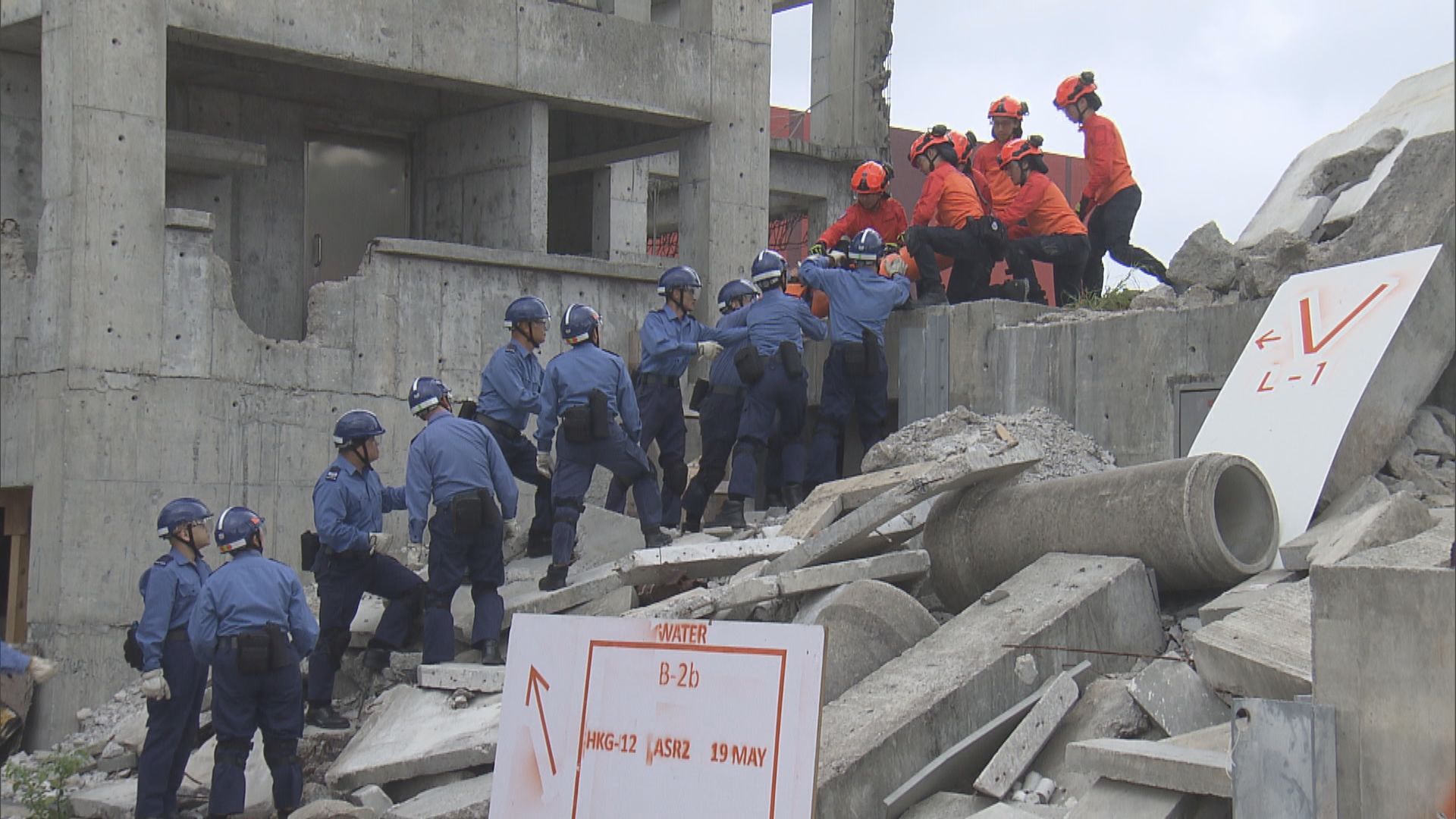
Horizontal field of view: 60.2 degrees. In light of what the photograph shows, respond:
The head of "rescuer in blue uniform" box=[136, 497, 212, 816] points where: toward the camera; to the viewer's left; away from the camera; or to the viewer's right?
to the viewer's right

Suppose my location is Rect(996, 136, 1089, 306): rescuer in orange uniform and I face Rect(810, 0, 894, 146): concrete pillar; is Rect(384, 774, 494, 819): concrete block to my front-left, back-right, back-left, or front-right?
back-left

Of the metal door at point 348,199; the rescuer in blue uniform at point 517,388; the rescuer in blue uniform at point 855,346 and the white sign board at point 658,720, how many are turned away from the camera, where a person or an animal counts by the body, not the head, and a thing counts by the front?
1

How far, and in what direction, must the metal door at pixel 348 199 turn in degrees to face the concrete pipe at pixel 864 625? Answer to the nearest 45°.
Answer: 0° — it already faces it

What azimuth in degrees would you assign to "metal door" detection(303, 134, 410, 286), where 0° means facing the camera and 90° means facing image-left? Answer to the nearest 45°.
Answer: approximately 0°

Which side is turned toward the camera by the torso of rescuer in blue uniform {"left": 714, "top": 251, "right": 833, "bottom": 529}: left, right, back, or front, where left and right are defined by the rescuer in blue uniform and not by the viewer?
back

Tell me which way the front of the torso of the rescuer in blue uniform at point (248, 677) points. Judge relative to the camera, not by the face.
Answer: away from the camera

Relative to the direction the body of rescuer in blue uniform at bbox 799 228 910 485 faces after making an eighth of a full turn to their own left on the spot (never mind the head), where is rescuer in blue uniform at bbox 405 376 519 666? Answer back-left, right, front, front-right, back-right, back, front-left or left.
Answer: left

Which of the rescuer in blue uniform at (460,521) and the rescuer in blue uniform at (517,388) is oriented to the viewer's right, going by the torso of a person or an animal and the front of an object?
the rescuer in blue uniform at (517,388)

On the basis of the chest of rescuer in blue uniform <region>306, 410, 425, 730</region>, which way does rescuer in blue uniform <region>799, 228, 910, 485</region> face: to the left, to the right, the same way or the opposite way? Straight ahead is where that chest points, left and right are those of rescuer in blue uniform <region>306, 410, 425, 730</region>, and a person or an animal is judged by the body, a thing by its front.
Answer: to the left

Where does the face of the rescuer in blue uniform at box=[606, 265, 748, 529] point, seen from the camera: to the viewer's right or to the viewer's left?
to the viewer's right

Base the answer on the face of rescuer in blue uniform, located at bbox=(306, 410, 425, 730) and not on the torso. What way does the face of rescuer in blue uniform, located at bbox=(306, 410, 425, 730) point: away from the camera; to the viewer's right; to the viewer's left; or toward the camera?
to the viewer's right

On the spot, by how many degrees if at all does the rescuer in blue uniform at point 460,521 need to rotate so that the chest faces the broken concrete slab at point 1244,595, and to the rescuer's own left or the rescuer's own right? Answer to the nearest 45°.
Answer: approximately 135° to the rescuer's own right

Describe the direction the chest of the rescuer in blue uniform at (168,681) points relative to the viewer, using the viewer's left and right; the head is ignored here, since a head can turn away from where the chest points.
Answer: facing to the right of the viewer
